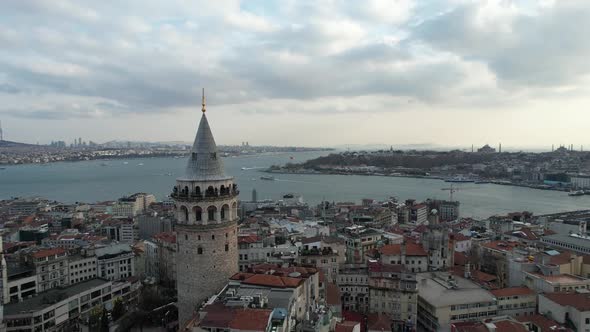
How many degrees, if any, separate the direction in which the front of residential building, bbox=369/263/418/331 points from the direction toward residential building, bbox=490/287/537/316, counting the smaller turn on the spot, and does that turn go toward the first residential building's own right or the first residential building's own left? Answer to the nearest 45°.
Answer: approximately 90° to the first residential building's own left

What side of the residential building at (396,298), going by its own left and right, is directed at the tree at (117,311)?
right

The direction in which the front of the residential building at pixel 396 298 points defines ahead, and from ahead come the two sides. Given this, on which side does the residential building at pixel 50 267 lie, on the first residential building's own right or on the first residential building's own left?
on the first residential building's own right

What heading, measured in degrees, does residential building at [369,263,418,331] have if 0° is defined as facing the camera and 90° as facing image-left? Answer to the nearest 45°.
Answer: approximately 0°

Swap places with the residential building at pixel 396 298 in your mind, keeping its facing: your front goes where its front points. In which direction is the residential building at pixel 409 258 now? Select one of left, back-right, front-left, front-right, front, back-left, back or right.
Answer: back

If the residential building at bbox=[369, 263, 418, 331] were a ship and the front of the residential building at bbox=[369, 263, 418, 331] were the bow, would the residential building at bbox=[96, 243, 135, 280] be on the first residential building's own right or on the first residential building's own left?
on the first residential building's own right

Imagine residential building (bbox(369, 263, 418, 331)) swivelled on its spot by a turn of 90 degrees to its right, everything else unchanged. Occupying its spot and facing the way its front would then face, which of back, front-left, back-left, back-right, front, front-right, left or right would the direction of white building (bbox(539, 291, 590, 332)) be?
back

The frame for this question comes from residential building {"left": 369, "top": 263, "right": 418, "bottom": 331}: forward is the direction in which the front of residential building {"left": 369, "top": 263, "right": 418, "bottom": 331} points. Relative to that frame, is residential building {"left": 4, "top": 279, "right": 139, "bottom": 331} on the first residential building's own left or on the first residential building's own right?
on the first residential building's own right

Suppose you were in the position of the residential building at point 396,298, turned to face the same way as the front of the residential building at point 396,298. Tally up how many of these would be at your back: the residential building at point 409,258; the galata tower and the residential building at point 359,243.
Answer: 2

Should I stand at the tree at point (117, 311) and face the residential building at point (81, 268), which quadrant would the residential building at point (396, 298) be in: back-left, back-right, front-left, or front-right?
back-right

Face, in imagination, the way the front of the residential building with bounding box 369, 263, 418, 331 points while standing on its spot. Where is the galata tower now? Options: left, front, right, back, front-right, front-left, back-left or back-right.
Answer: front-right

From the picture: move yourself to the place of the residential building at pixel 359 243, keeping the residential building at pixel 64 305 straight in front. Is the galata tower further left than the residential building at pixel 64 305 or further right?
left

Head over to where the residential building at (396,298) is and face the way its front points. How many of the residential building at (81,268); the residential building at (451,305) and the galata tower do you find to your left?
1

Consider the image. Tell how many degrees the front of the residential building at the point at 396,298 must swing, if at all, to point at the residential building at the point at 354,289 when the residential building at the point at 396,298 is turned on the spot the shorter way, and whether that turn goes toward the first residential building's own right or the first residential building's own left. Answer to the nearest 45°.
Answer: approximately 135° to the first residential building's own right

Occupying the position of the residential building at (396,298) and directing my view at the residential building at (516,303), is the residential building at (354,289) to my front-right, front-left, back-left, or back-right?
back-left
